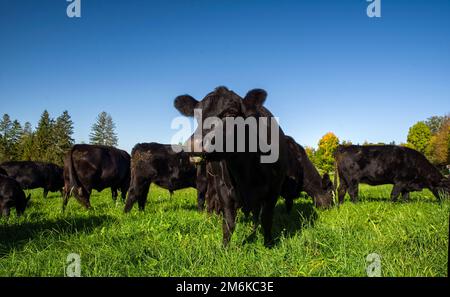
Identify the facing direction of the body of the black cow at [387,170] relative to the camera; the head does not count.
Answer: to the viewer's right

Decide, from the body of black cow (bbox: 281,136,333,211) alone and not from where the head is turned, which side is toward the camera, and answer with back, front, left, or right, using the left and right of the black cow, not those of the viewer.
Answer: right

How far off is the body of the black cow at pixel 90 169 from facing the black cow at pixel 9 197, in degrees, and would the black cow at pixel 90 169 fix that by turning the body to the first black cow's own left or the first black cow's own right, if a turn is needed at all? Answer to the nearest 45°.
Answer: approximately 180°

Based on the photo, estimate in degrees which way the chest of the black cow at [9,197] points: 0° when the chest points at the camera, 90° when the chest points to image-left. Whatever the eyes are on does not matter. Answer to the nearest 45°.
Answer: approximately 270°

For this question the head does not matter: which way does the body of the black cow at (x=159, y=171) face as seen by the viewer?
to the viewer's right

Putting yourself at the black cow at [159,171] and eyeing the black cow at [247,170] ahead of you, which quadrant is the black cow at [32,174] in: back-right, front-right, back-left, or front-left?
back-right

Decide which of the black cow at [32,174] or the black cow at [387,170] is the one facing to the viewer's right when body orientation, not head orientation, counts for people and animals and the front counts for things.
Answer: the black cow at [387,170]

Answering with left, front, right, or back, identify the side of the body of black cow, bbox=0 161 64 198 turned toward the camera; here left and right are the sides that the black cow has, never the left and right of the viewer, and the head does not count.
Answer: left

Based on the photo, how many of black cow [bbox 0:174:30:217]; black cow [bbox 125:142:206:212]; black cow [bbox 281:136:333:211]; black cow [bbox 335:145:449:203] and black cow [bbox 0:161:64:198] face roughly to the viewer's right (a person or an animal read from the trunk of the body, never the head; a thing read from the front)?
4
